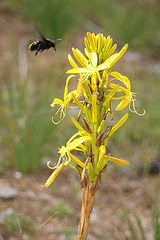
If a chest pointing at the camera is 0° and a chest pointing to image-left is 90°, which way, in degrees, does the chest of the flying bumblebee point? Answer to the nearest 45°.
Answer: approximately 270°
